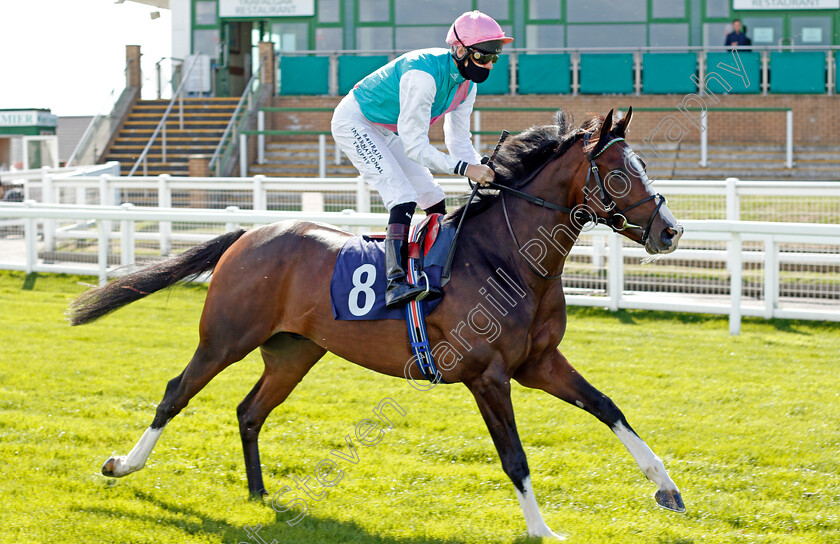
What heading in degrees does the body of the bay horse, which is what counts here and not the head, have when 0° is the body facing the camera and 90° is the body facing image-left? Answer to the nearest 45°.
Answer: approximately 270°

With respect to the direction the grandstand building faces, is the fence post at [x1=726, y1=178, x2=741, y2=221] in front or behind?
in front

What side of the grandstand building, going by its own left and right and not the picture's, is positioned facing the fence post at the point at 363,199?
front

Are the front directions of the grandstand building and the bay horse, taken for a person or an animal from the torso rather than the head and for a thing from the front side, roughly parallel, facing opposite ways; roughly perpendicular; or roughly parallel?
roughly perpendicular

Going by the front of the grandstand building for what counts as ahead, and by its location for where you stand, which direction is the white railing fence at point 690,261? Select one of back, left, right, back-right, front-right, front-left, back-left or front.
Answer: front

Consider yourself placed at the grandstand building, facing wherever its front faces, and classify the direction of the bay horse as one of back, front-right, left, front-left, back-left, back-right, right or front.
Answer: front

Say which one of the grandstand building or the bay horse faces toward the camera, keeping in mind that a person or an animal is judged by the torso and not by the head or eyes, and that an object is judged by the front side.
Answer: the grandstand building

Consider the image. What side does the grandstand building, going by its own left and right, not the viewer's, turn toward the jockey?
front

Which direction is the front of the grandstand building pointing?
toward the camera

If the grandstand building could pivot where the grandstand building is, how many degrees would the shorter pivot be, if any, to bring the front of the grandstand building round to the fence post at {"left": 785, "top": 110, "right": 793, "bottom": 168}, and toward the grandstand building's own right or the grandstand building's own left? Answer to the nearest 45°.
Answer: approximately 45° to the grandstand building's own left

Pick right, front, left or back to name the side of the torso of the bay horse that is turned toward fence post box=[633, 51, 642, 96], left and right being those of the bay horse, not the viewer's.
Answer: left

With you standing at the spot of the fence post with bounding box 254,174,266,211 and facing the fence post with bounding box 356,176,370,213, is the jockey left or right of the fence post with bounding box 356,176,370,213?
right

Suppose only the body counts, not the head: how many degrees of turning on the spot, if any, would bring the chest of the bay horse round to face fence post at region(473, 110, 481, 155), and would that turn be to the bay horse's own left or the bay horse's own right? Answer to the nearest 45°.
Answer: approximately 90° to the bay horse's own left

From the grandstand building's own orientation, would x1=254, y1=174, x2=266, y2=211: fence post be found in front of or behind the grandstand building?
in front

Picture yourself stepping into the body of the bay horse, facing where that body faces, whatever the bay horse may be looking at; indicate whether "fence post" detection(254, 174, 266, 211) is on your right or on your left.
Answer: on your left
